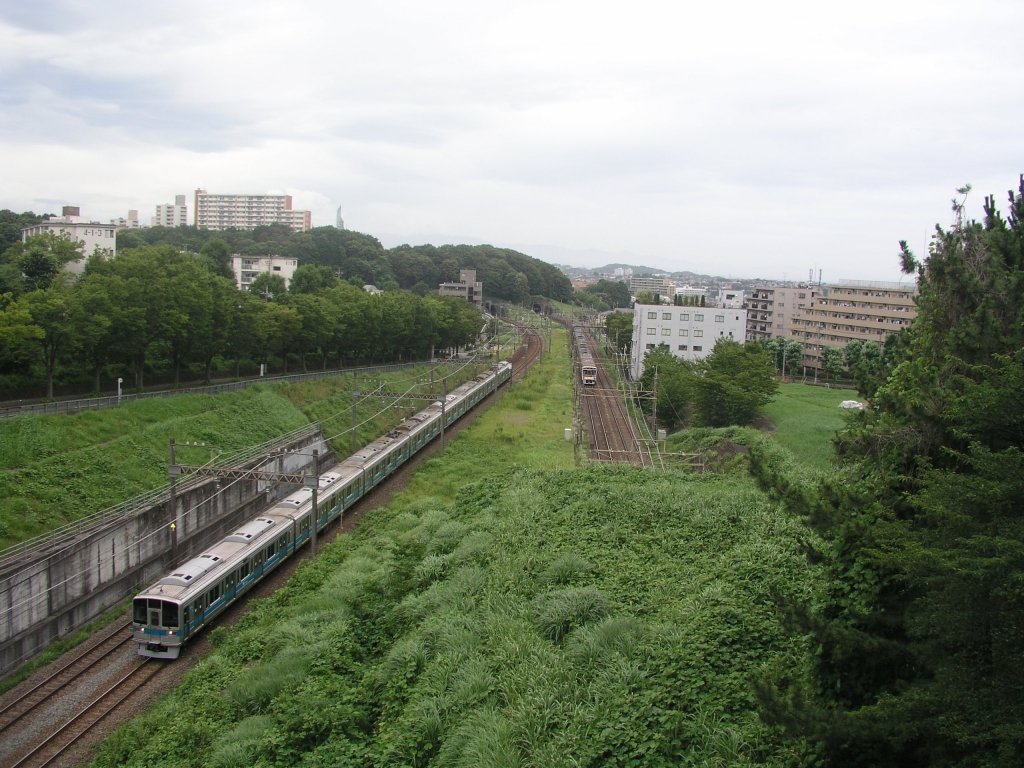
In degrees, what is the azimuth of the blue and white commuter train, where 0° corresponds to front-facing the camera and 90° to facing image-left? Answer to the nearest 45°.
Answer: approximately 45°

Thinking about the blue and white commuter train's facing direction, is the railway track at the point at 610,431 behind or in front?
behind

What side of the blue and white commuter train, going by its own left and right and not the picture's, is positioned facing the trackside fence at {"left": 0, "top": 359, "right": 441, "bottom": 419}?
right

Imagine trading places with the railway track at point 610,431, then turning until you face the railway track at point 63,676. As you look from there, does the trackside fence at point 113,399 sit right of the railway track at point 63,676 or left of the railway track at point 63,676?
right

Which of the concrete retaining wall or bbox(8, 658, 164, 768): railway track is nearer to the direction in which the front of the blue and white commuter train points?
the railway track

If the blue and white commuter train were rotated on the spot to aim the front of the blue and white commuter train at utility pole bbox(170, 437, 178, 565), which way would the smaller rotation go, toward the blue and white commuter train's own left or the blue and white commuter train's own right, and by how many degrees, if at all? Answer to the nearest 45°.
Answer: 0° — it already faces it

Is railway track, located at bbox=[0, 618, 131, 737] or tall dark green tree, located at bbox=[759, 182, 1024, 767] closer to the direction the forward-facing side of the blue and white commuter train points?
the railway track

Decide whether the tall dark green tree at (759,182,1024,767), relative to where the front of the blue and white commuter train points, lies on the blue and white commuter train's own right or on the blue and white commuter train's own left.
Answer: on the blue and white commuter train's own left

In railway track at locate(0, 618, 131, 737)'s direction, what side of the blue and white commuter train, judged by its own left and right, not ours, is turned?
front
